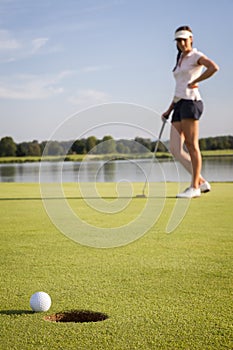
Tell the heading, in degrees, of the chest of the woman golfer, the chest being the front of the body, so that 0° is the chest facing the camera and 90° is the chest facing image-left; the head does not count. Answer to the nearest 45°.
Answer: approximately 45°

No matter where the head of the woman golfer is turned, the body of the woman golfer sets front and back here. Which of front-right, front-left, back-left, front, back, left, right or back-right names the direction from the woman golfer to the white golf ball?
front-left

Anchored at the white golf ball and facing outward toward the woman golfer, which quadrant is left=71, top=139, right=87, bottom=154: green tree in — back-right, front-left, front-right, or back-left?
front-left

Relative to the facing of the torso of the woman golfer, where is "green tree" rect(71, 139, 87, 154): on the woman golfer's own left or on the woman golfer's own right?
on the woman golfer's own right

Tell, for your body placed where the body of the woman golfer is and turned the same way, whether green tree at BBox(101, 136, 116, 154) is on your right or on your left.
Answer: on your right

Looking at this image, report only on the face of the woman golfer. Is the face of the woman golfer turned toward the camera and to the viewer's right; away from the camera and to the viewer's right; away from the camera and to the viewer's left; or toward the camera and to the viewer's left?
toward the camera and to the viewer's left

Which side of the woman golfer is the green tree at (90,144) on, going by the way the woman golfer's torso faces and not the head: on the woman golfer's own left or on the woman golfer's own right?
on the woman golfer's own right
